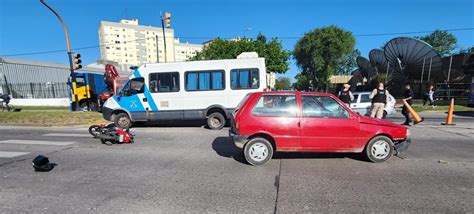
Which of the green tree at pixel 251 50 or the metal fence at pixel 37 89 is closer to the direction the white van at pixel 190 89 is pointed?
the metal fence

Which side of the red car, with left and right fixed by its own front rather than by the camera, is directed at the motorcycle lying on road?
back

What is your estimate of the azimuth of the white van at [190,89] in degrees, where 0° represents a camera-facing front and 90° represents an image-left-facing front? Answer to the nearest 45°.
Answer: approximately 90°

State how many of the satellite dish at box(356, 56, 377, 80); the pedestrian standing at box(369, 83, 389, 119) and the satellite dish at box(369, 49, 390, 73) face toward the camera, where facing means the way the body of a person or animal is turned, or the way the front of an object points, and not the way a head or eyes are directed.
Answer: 1

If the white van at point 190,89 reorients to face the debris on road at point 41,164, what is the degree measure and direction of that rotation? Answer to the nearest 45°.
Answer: approximately 45° to its left

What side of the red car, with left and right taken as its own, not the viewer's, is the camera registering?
right
